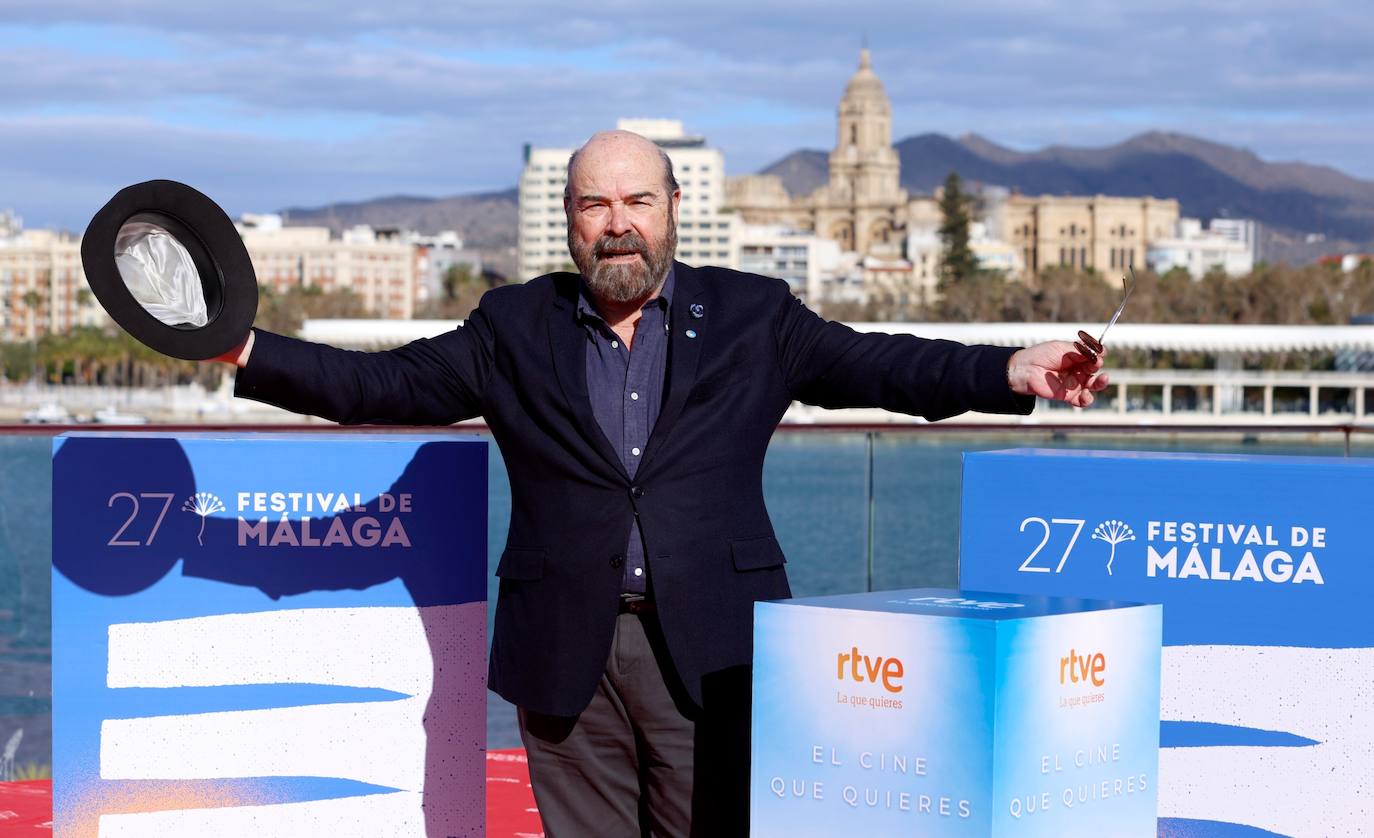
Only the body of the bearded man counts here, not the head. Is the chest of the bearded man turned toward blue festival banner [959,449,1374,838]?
no

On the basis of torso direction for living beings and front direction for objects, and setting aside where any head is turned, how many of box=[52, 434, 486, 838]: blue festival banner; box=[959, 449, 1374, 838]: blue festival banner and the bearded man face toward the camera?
3

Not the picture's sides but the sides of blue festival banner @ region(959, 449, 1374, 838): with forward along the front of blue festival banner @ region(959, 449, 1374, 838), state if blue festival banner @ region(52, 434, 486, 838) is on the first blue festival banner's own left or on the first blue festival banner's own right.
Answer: on the first blue festival banner's own right

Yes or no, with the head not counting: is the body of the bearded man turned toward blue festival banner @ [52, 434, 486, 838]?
no

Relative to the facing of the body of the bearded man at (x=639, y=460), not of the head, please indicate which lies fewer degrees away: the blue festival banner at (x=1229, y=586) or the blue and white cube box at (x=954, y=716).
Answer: the blue and white cube box

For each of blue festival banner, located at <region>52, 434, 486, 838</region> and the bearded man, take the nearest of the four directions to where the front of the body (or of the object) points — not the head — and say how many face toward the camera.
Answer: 2

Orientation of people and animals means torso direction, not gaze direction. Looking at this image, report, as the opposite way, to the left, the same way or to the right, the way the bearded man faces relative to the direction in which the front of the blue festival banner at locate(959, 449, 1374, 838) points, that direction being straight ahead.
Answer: the same way

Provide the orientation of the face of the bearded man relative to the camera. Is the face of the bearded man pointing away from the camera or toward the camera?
toward the camera

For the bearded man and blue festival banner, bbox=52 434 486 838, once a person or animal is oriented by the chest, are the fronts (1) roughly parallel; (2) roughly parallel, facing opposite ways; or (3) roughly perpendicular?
roughly parallel

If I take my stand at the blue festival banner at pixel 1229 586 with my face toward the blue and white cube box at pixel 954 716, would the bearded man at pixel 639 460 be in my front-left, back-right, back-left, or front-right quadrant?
front-right

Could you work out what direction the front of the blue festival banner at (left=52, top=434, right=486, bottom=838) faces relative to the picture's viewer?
facing the viewer

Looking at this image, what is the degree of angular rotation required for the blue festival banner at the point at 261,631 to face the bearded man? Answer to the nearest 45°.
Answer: approximately 45° to its left
